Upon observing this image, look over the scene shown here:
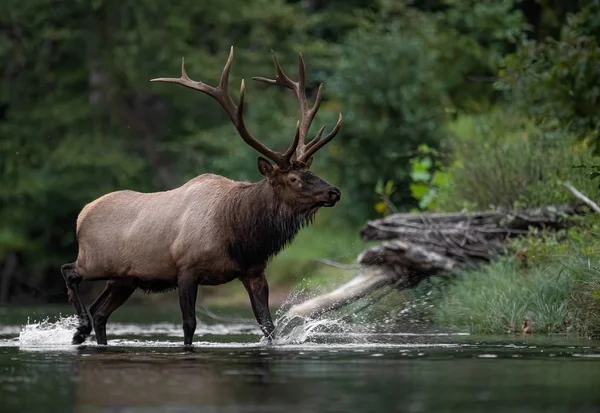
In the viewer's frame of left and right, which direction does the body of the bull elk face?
facing to the right of the viewer

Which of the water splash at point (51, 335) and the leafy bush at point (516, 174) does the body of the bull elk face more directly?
the leafy bush

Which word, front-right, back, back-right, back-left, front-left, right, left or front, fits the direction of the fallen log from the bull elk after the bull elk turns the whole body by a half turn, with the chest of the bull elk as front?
back-right

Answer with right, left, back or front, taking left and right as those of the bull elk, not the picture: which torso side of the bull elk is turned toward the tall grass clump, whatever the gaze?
front

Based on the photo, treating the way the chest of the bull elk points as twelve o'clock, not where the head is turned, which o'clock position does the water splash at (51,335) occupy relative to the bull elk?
The water splash is roughly at 7 o'clock from the bull elk.

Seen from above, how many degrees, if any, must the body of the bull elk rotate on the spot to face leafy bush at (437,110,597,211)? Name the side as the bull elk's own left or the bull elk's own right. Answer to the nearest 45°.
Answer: approximately 45° to the bull elk's own left
